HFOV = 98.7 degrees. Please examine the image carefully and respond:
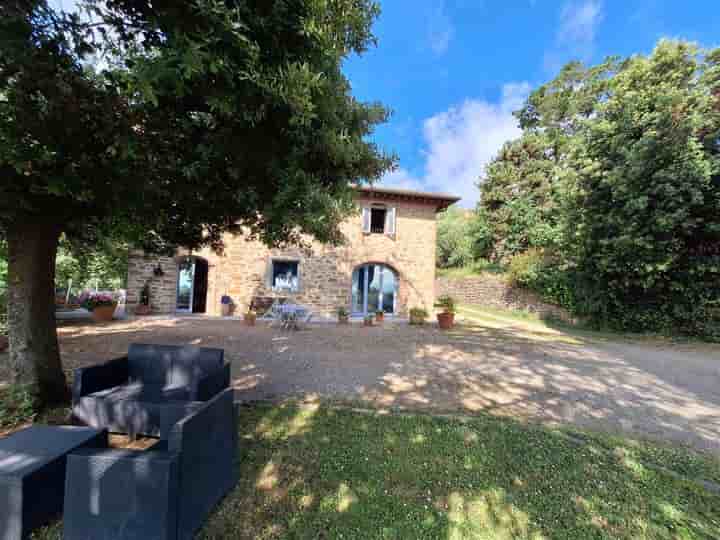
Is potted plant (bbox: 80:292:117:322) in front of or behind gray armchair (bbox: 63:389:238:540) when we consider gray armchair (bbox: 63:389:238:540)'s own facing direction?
in front

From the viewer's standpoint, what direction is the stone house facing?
toward the camera

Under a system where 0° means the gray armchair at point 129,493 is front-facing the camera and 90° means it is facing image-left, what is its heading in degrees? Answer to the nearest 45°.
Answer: approximately 135°

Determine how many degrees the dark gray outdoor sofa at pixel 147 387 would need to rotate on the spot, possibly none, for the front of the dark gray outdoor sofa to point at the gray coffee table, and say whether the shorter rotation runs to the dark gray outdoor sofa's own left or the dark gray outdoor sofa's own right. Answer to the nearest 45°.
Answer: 0° — it already faces it

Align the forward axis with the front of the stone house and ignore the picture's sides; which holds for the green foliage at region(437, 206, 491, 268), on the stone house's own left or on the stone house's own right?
on the stone house's own left

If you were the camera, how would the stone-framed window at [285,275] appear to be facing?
facing the viewer

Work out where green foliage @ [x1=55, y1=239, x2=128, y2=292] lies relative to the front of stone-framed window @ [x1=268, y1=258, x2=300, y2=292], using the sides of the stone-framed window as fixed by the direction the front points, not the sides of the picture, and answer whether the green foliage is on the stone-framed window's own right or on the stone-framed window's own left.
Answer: on the stone-framed window's own right

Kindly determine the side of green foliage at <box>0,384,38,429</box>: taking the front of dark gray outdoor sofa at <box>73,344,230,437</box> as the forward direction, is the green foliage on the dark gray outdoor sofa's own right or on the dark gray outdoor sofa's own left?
on the dark gray outdoor sofa's own right

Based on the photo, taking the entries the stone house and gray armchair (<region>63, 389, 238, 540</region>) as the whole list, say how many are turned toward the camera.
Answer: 1

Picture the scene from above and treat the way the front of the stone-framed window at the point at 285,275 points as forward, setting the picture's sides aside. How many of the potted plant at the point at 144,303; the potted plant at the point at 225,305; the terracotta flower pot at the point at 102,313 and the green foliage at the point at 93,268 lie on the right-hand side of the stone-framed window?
4

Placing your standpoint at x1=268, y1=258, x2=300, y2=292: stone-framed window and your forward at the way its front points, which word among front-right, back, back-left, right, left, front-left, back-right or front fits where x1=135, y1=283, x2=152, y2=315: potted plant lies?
right

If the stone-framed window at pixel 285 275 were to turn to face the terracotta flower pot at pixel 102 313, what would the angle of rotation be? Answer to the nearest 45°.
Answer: approximately 90° to its right

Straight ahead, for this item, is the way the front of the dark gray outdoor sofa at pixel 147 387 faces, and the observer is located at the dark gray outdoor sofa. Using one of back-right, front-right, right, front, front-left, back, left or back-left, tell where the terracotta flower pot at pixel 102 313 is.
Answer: back-right

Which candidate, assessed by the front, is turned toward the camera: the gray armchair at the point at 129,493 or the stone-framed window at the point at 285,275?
the stone-framed window

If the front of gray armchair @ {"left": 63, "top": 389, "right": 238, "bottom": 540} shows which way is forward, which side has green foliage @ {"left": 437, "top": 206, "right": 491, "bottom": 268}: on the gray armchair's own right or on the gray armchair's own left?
on the gray armchair's own right
